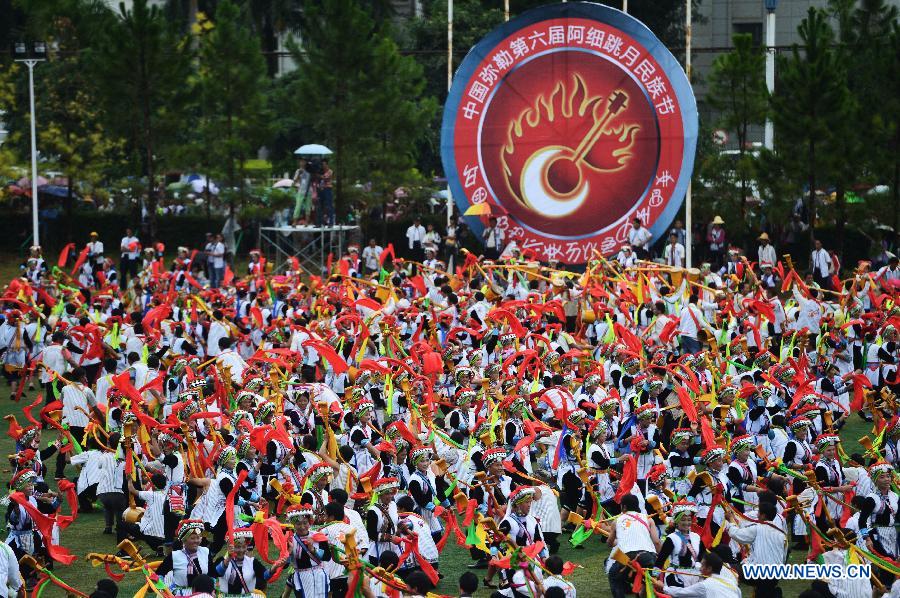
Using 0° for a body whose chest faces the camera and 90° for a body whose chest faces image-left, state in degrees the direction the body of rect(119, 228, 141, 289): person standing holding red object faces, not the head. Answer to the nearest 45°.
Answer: approximately 0°

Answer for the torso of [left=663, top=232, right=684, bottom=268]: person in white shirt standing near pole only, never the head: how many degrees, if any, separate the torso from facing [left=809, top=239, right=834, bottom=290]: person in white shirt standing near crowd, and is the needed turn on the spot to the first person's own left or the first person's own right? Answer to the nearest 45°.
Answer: approximately 90° to the first person's own left

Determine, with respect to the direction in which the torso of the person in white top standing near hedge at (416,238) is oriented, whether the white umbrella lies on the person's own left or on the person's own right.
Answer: on the person's own right

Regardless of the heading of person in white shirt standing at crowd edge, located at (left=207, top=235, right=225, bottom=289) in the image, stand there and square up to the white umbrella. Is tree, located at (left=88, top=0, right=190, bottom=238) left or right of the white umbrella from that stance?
left

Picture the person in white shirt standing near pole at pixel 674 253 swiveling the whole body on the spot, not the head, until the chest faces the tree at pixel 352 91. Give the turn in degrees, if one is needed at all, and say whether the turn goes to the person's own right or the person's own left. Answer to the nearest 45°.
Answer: approximately 135° to the person's own right

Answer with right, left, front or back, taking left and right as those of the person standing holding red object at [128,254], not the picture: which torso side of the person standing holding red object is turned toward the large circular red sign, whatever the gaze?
left

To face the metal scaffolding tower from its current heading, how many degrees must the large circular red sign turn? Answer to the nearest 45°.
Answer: approximately 135° to its right

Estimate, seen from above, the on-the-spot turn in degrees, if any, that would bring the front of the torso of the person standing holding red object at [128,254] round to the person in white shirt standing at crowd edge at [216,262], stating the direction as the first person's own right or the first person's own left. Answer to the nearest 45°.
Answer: approximately 45° to the first person's own left

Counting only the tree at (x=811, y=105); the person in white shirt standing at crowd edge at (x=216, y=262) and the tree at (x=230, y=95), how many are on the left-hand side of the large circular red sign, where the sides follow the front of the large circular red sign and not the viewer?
1

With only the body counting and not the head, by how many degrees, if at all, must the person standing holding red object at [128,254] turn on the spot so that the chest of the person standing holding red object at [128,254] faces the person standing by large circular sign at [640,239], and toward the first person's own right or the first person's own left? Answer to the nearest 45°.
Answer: approximately 90° to the first person's own left

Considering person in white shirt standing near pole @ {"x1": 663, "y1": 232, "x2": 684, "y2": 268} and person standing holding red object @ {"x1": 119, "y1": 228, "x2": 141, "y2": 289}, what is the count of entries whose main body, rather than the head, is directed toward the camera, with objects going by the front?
2

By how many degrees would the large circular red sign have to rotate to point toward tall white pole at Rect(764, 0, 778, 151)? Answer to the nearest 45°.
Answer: approximately 135° to its left
